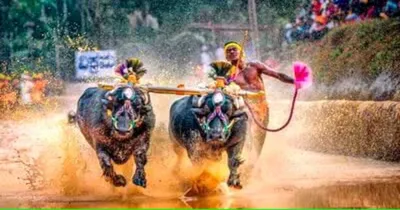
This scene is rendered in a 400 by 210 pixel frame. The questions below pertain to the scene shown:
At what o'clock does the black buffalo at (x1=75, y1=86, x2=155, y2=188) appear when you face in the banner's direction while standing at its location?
The black buffalo is roughly at 12 o'clock from the banner.

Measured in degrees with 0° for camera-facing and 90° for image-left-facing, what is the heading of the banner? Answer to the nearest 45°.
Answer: approximately 0°

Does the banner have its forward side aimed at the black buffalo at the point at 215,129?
yes

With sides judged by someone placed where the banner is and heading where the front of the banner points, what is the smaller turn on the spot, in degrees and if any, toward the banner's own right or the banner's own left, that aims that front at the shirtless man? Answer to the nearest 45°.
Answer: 0° — it already faces them

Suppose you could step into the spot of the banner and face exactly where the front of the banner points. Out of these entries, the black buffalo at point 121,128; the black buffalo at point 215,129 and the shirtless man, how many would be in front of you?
3
